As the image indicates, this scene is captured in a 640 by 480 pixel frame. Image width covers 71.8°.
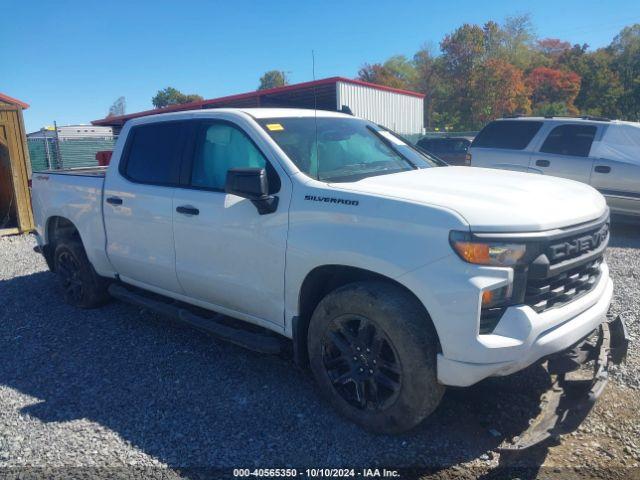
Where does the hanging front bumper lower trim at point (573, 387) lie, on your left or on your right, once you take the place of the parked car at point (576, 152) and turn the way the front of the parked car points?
on your right

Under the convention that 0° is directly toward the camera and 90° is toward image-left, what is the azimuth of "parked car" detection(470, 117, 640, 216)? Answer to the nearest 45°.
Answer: approximately 270°

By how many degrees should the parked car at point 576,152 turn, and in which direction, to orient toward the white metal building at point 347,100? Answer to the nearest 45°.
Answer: approximately 135° to its left

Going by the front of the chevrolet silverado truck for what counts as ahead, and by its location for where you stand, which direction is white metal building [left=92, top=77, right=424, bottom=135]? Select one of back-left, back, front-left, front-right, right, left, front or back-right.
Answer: back-left

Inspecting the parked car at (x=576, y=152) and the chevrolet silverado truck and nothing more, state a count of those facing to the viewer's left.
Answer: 0

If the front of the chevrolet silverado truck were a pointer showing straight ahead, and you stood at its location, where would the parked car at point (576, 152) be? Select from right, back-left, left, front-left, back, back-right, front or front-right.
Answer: left

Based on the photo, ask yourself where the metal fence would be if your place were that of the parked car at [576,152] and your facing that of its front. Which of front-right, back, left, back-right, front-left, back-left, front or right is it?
back

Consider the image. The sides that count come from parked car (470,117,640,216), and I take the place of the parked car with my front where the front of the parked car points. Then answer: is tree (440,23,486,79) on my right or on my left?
on my left

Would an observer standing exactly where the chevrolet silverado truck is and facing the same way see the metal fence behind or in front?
behind

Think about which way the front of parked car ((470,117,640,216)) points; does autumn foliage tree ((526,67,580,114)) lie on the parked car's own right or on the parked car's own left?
on the parked car's own left

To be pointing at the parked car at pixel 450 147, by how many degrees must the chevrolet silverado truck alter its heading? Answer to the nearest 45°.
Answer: approximately 135° to its left

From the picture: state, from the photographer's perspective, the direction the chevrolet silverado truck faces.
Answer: facing the viewer and to the right of the viewer

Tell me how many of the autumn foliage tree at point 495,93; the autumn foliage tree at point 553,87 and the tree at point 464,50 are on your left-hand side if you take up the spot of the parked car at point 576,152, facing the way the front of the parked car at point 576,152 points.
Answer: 3

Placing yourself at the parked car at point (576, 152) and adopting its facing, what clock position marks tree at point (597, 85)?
The tree is roughly at 9 o'clock from the parked car.
